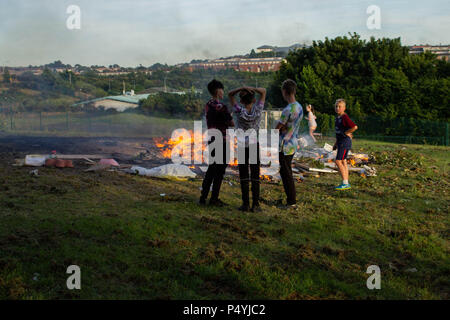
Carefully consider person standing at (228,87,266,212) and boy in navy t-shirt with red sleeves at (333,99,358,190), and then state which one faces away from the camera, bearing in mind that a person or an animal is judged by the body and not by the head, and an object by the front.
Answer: the person standing

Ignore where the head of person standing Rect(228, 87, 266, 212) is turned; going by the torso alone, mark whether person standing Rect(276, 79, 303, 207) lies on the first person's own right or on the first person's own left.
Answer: on the first person's own right

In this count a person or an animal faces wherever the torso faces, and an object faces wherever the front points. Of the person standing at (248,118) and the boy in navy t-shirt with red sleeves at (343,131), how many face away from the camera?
1

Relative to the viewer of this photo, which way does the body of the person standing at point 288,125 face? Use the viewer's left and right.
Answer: facing away from the viewer and to the left of the viewer

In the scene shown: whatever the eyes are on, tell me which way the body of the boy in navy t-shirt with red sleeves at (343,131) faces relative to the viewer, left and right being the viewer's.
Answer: facing the viewer and to the left of the viewer

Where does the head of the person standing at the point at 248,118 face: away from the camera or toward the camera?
away from the camera

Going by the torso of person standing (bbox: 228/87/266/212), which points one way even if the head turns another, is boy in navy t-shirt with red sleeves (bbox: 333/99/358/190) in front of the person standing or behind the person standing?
in front

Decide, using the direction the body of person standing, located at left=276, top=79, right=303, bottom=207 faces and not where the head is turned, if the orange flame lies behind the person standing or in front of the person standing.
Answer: in front

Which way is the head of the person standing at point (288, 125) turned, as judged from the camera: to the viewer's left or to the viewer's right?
to the viewer's left

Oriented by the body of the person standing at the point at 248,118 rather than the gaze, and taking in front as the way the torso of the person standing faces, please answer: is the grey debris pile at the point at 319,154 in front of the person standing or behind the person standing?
in front

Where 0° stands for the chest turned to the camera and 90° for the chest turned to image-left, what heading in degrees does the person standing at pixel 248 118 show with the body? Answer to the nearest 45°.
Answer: approximately 180°

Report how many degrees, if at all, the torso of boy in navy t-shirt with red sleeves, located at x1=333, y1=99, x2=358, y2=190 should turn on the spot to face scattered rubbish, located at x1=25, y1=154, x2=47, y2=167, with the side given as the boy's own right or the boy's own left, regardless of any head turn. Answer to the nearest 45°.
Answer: approximately 45° to the boy's own right

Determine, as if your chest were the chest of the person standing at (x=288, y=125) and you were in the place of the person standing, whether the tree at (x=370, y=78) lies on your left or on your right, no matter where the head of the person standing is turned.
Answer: on your right
